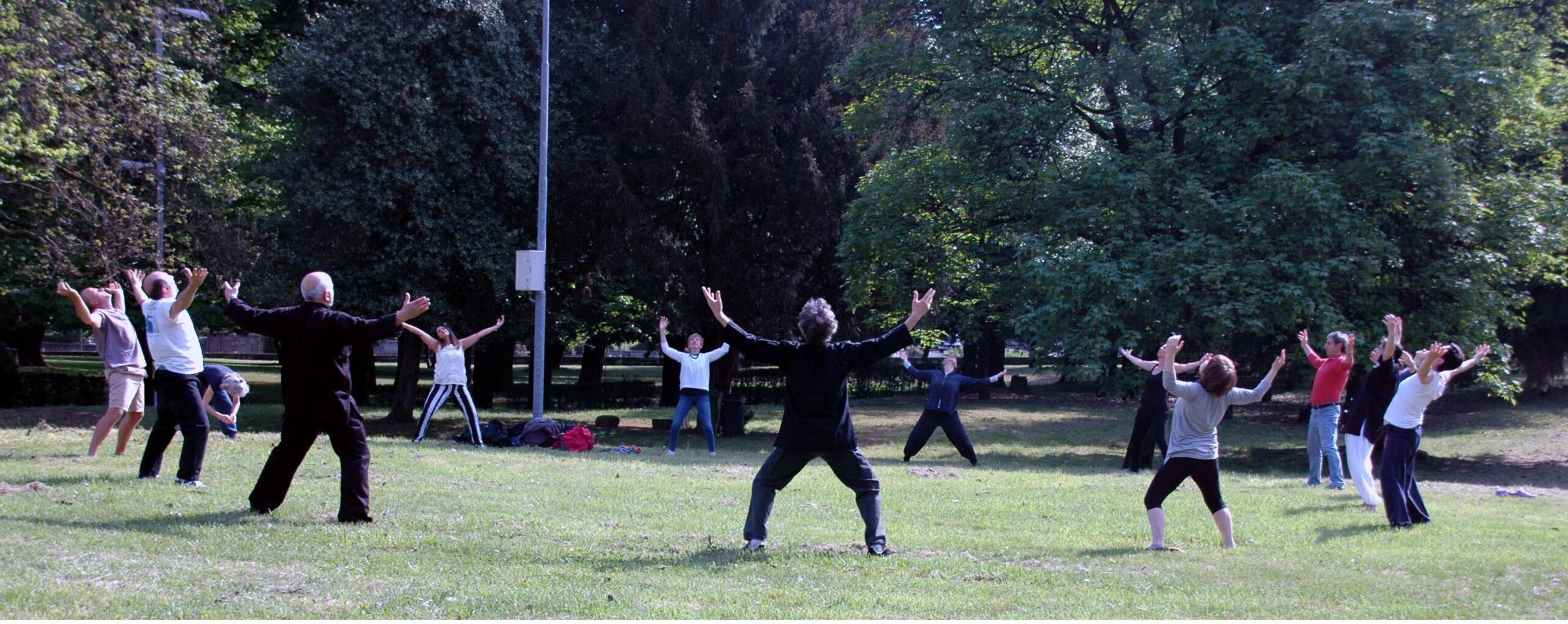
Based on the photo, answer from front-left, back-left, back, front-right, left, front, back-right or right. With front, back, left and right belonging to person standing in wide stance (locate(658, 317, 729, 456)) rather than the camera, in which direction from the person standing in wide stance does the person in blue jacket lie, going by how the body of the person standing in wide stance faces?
left

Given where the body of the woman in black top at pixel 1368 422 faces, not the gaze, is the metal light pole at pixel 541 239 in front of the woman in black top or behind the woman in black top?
in front

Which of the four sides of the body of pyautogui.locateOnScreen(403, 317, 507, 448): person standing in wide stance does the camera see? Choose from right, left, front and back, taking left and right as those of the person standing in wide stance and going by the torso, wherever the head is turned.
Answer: front

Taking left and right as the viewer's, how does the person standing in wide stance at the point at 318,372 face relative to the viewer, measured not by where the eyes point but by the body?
facing away from the viewer

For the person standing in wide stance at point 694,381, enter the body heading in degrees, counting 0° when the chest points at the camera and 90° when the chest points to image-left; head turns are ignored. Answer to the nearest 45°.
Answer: approximately 0°

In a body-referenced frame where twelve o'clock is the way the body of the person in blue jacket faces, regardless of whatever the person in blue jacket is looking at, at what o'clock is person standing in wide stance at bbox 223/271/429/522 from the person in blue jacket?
The person standing in wide stance is roughly at 1 o'clock from the person in blue jacket.

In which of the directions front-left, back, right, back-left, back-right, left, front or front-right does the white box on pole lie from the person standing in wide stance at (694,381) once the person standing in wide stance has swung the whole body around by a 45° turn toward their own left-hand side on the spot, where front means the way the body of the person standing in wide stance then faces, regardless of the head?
back

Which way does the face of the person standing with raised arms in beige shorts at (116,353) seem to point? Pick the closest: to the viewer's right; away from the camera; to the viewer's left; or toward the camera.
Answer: to the viewer's right

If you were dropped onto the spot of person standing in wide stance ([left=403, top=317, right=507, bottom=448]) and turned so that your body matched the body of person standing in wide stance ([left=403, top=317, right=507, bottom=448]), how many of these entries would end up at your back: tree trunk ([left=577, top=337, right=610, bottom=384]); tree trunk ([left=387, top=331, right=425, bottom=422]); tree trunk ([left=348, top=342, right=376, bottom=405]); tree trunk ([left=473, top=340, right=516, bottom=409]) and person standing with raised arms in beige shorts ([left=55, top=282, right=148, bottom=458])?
4

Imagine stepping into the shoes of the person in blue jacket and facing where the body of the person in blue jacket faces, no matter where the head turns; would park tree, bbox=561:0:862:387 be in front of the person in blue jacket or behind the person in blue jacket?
behind

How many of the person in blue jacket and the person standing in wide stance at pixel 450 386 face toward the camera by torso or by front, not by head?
2

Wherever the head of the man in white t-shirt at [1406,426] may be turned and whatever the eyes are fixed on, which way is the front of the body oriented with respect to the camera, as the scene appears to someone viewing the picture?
to the viewer's left

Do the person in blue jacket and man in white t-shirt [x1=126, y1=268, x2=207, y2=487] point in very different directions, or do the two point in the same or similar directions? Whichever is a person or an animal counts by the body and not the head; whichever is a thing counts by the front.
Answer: very different directions

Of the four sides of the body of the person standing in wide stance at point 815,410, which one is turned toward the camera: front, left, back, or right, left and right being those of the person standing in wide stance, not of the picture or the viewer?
back

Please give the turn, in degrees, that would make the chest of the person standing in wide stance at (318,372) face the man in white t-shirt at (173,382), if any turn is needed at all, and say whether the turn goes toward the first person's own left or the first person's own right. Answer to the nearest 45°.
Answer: approximately 45° to the first person's own left

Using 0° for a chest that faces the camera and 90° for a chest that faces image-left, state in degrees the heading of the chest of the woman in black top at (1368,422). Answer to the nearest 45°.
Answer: approximately 90°

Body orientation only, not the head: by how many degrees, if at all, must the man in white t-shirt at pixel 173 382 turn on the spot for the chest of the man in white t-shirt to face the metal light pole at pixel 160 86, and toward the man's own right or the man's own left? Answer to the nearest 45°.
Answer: approximately 45° to the man's own left

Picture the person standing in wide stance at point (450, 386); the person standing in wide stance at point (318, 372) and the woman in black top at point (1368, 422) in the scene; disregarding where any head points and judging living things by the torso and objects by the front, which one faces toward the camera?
the person standing in wide stance at point (450, 386)

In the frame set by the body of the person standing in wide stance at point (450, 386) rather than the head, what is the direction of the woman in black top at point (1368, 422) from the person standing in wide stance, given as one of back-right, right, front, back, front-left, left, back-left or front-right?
front-left
